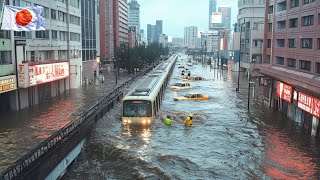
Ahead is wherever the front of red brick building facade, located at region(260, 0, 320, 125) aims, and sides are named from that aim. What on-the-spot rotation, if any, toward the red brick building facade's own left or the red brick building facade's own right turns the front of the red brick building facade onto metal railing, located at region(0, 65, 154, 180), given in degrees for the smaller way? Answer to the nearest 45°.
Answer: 0° — it already faces it

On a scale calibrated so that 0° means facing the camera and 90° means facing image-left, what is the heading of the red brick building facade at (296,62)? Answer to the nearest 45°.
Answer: approximately 45°

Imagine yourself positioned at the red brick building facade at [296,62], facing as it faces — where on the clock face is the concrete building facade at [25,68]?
the concrete building facade at [25,68] is roughly at 1 o'clock from the red brick building facade at [296,62].

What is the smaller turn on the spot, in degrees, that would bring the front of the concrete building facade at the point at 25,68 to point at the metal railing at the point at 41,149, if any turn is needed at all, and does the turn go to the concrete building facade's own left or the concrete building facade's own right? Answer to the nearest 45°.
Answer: approximately 45° to the concrete building facade's own right

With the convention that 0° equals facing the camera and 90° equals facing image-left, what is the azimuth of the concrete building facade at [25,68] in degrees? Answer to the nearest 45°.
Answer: approximately 315°

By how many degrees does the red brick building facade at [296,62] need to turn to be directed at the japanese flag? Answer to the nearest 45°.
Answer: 0° — it already faces it
